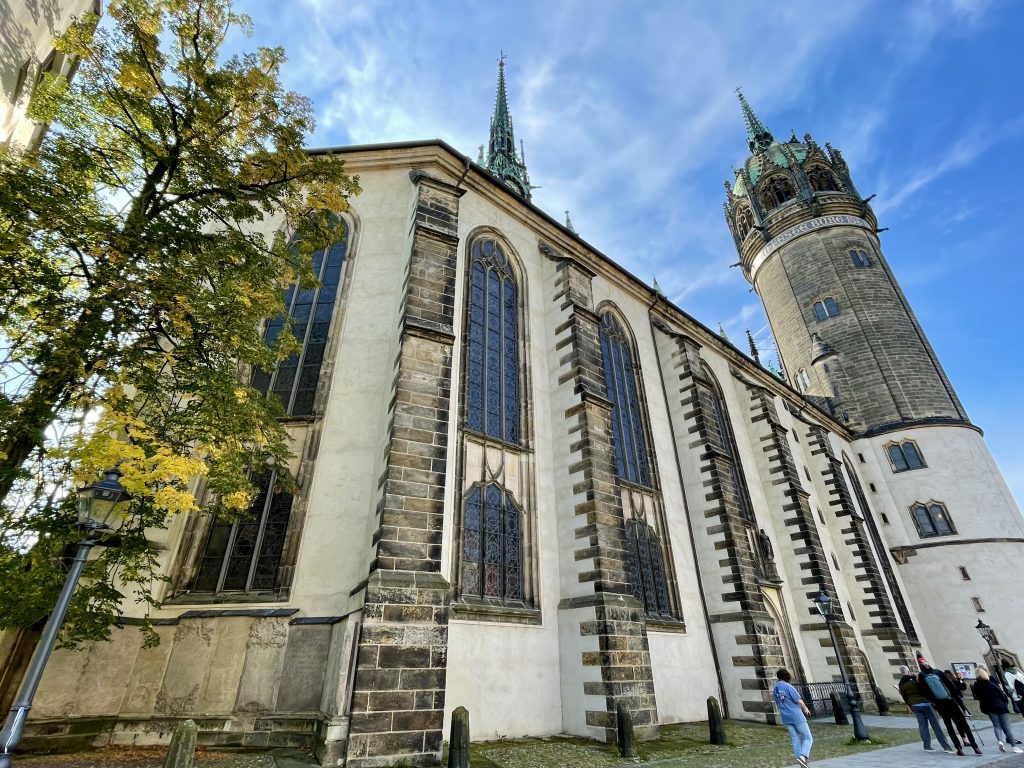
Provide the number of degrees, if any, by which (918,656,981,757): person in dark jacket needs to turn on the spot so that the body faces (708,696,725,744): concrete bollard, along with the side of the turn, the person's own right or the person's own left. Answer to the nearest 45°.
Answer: approximately 90° to the person's own left

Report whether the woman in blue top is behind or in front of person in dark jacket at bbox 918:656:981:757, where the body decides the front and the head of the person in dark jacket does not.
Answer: behind

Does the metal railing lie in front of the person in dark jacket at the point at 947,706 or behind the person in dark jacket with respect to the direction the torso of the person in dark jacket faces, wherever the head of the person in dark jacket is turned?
in front

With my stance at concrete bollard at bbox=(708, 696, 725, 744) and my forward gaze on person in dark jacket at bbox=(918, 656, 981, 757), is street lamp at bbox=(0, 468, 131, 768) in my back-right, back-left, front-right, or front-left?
back-right

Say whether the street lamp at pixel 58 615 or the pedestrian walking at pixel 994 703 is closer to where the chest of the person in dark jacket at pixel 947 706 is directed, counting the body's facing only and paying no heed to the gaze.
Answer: the pedestrian walking

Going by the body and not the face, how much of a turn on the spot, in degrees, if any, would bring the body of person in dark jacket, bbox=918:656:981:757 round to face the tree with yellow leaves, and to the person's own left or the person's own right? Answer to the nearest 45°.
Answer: approximately 135° to the person's own left

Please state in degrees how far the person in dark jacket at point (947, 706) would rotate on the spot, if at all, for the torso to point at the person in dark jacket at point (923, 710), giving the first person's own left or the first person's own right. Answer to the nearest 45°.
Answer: approximately 45° to the first person's own left

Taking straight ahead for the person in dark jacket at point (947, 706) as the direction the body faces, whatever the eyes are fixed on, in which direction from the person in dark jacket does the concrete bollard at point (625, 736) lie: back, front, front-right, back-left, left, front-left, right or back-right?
back-left

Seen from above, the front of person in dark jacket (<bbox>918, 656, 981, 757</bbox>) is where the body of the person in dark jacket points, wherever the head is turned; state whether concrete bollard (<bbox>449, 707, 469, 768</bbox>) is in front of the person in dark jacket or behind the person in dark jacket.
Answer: behind

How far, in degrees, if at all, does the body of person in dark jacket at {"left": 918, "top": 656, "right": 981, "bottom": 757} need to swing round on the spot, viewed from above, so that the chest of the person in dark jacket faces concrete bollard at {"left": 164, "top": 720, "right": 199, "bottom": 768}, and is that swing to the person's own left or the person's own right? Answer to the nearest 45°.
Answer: approximately 135° to the person's own left

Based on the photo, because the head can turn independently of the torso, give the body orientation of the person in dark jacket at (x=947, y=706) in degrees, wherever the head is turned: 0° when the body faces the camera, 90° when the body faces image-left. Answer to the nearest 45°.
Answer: approximately 180°
